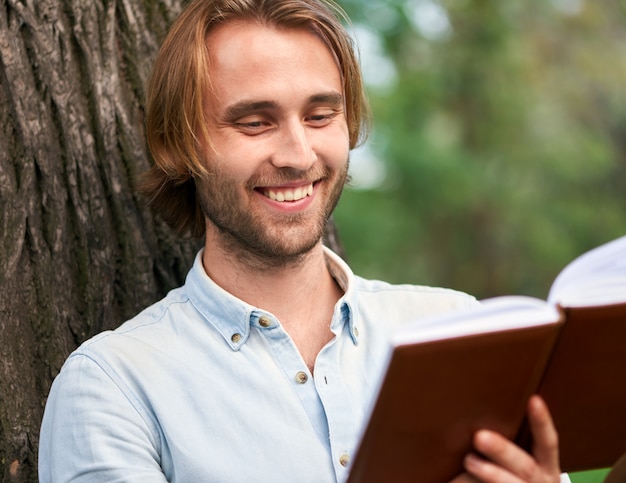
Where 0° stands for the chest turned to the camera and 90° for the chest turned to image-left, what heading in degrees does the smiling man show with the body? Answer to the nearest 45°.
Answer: approximately 315°

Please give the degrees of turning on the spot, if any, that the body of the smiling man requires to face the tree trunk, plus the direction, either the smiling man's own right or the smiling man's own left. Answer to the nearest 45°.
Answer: approximately 180°
